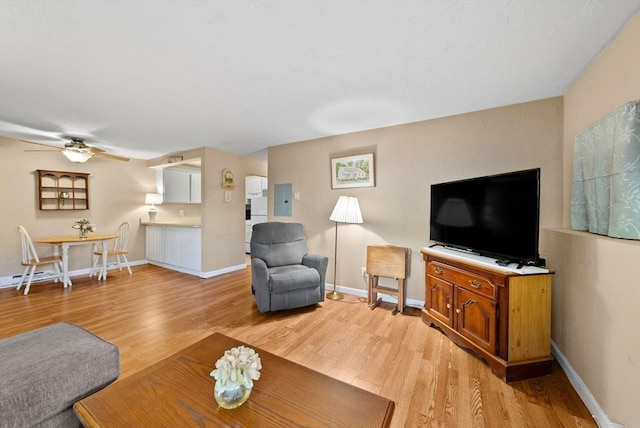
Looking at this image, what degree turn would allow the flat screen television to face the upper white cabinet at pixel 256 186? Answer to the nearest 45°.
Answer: approximately 45° to its right

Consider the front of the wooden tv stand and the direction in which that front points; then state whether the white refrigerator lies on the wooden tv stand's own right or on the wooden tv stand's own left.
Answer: on the wooden tv stand's own right

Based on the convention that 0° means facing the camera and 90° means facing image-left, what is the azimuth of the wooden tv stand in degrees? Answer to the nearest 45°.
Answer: approximately 45°

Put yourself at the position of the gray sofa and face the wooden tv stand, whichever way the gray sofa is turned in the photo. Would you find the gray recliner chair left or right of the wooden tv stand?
left

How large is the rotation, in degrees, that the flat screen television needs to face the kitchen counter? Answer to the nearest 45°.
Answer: approximately 45° to its right

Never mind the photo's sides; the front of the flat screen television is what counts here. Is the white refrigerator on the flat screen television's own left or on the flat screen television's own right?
on the flat screen television's own right
